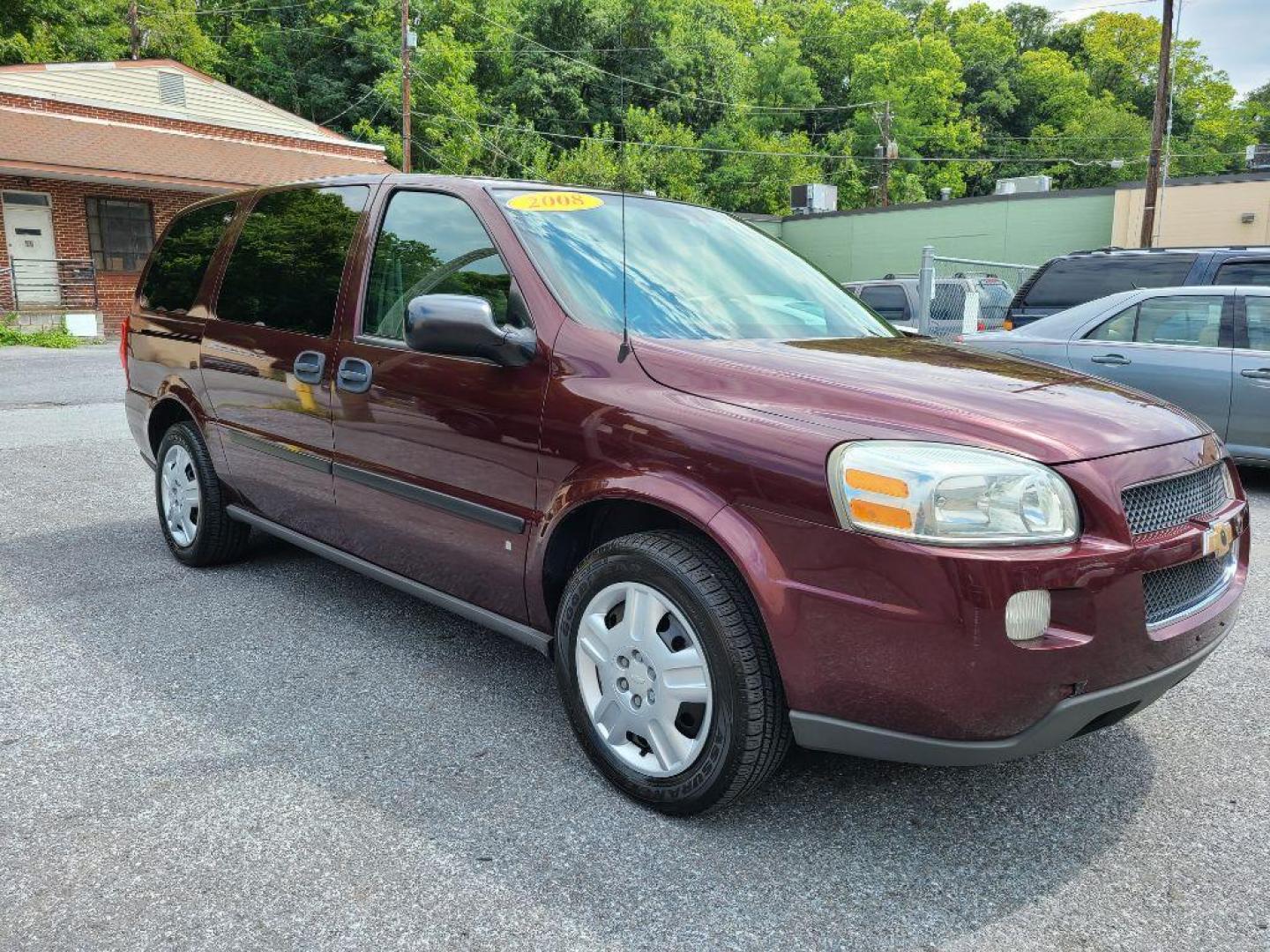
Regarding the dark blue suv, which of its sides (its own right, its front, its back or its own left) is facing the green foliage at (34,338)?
back

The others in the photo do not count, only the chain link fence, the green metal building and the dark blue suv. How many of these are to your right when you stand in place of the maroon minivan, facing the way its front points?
0

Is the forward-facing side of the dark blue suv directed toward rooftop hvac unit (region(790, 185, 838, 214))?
no

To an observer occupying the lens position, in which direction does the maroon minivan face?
facing the viewer and to the right of the viewer

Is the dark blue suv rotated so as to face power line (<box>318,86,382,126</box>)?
no

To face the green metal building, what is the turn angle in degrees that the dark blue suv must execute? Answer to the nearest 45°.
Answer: approximately 90° to its left

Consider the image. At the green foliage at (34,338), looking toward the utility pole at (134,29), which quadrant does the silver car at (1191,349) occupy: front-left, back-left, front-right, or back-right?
back-right

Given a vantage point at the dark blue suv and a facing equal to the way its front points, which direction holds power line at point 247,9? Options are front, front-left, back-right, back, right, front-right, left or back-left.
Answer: back-left

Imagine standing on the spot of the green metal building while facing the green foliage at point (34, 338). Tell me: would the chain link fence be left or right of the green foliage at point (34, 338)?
left

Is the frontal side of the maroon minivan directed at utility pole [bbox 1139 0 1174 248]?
no

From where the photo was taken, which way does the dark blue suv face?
to the viewer's right

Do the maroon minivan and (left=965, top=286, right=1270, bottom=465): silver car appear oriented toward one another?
no

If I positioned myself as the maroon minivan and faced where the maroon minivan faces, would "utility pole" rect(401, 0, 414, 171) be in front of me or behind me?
behind
